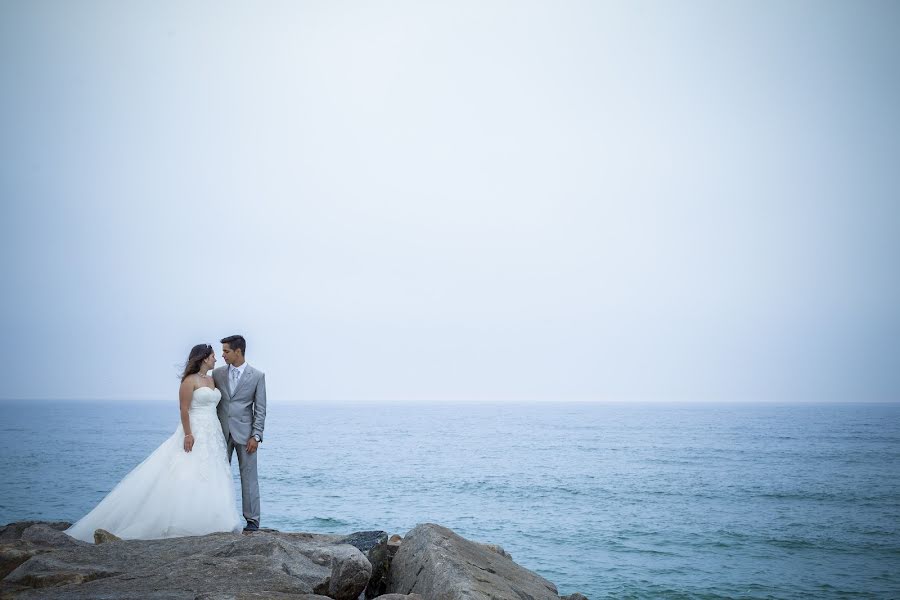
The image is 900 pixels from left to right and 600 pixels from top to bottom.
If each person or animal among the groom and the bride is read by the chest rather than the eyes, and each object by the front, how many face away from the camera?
0

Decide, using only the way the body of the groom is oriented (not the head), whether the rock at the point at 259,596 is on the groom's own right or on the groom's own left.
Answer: on the groom's own left

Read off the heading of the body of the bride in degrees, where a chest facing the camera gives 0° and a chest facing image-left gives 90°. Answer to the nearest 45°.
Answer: approximately 315°

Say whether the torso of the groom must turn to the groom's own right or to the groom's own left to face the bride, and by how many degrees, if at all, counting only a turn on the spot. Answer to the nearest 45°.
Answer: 0° — they already face them

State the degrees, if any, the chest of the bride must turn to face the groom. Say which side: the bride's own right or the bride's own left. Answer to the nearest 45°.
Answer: approximately 90° to the bride's own left

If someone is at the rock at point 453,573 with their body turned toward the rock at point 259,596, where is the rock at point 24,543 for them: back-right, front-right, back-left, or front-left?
front-right

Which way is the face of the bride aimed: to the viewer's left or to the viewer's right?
to the viewer's right

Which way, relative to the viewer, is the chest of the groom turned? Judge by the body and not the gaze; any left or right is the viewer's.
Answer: facing the viewer and to the left of the viewer

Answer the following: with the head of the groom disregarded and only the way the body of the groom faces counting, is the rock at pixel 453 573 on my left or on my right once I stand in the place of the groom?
on my left
